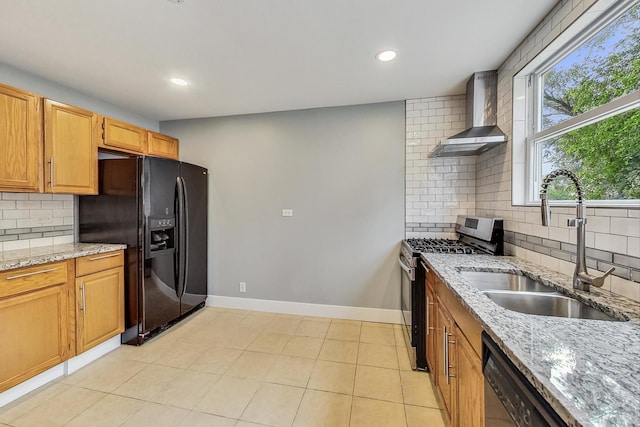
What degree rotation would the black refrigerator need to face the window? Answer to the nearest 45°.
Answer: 0° — it already faces it

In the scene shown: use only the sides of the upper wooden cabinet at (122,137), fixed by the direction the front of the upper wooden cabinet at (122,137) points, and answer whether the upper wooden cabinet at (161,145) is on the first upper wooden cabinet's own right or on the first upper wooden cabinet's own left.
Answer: on the first upper wooden cabinet's own left

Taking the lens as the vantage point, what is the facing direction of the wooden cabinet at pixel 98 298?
facing the viewer and to the right of the viewer

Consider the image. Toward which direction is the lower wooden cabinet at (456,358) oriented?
to the viewer's left

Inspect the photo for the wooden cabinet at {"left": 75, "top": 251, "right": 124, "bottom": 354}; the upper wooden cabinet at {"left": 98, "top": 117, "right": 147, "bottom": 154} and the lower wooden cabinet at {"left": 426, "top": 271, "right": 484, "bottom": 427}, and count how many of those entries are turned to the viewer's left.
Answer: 1

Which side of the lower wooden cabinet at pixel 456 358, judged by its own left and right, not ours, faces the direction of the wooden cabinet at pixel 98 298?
front

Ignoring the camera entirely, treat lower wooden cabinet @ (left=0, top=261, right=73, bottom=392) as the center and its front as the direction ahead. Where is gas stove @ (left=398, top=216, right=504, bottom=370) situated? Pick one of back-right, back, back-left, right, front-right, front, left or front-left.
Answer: front

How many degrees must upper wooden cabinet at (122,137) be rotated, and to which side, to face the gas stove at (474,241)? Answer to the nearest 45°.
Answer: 0° — it already faces it

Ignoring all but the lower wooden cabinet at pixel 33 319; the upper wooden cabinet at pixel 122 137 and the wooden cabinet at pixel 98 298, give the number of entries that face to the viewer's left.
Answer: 0

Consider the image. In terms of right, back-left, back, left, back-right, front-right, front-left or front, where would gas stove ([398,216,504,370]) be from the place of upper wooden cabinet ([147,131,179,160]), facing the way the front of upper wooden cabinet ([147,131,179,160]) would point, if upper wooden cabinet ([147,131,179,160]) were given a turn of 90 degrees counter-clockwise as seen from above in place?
right

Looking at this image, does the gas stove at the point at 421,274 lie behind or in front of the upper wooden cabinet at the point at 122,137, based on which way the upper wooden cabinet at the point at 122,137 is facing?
in front

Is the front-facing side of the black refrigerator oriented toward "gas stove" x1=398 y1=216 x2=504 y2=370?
yes

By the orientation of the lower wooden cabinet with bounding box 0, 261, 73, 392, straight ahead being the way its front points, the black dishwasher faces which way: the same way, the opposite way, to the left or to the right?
the opposite way

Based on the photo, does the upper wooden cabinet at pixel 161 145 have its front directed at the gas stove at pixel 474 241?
yes

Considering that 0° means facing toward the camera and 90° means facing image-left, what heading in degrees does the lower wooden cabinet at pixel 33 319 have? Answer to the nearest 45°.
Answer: approximately 315°

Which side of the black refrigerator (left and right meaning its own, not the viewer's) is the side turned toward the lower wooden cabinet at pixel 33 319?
right
